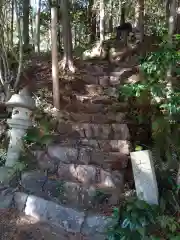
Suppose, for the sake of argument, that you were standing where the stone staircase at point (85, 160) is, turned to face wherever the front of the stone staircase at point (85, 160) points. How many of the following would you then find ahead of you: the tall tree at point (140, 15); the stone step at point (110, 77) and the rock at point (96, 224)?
1

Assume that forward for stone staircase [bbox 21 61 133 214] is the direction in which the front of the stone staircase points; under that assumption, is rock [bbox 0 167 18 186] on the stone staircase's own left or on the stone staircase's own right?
on the stone staircase's own right

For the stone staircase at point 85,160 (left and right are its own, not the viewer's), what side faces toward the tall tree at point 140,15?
back

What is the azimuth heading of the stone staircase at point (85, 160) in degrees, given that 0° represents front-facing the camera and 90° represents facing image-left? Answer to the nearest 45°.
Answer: approximately 0°

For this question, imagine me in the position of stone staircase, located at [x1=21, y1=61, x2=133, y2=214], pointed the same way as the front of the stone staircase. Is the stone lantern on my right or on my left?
on my right

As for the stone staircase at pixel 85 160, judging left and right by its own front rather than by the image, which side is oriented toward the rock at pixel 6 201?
right

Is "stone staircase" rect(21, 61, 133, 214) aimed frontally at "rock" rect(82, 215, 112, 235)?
yes

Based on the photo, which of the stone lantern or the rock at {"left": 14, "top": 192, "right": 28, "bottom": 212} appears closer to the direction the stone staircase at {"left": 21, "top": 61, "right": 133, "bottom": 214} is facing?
the rock

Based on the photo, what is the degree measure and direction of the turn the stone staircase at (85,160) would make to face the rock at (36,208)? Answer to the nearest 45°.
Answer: approximately 45° to its right
